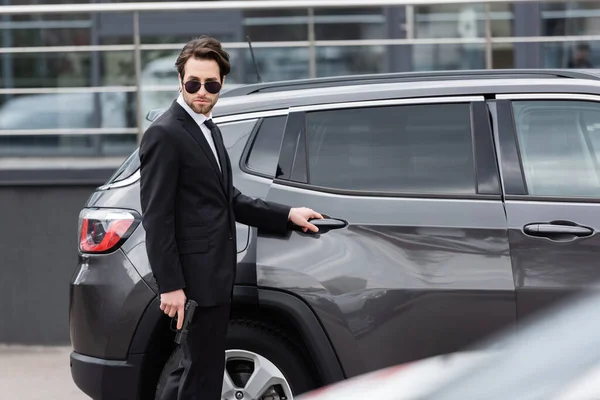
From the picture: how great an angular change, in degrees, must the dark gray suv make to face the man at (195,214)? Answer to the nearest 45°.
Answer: approximately 135° to its right

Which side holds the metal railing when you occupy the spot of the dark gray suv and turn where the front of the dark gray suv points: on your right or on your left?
on your left

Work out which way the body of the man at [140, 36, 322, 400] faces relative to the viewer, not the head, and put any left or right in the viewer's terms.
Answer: facing the viewer and to the right of the viewer

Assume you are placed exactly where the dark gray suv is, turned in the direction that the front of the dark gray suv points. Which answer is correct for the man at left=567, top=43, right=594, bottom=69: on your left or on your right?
on your left

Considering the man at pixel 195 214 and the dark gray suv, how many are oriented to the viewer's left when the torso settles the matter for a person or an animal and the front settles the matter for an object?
0

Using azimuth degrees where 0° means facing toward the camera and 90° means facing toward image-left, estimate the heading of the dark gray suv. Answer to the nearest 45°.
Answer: approximately 270°

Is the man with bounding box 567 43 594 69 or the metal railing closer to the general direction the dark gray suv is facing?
the man

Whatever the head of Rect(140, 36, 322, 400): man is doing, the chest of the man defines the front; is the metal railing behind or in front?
behind
